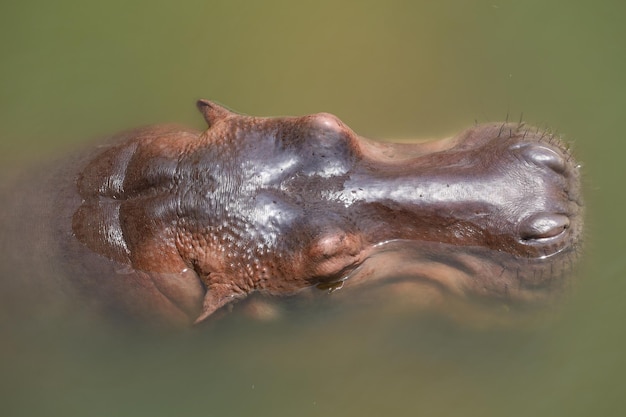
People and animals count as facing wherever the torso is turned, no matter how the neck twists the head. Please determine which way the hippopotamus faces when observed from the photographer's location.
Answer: facing to the right of the viewer
